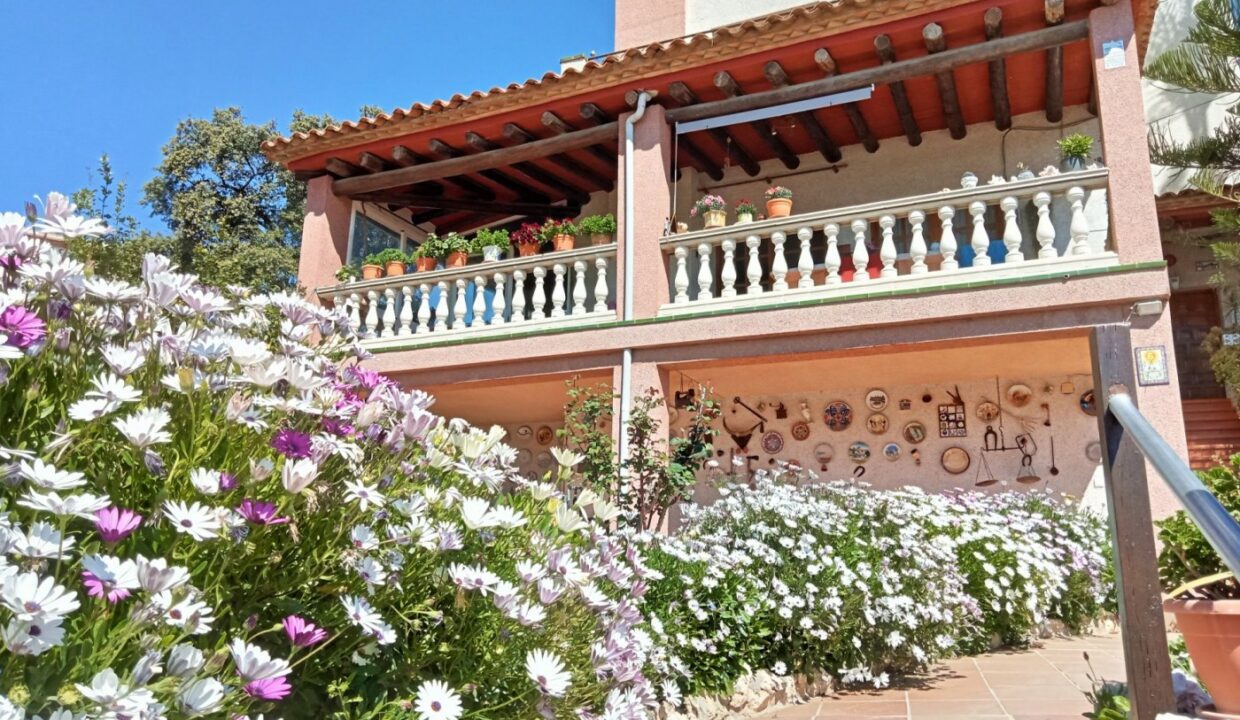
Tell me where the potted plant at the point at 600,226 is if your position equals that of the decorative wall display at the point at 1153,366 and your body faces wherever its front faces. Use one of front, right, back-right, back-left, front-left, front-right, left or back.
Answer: right

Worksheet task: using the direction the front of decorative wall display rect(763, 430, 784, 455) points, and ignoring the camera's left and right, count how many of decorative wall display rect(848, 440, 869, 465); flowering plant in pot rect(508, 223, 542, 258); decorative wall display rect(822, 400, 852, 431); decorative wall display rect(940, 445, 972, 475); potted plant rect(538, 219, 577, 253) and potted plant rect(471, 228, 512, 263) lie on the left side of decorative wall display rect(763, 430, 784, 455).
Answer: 3

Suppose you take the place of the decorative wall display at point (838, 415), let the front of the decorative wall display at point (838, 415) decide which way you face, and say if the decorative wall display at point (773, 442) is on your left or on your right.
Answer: on your right

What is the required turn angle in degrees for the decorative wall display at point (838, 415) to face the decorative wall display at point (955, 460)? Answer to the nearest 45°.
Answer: approximately 90° to its left

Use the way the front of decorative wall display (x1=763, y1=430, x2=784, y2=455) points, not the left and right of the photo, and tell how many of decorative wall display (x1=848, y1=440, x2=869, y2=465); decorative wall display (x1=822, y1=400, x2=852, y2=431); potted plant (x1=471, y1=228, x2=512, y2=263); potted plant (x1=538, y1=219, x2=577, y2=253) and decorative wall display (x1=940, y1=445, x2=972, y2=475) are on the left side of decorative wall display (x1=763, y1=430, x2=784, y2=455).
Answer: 3

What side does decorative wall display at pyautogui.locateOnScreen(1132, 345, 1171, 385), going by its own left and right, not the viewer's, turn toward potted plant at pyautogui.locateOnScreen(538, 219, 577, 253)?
right

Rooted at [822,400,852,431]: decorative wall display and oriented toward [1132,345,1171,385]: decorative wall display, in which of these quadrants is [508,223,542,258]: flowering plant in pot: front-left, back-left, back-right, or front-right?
back-right

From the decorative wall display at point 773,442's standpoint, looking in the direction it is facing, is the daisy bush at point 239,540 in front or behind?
in front
